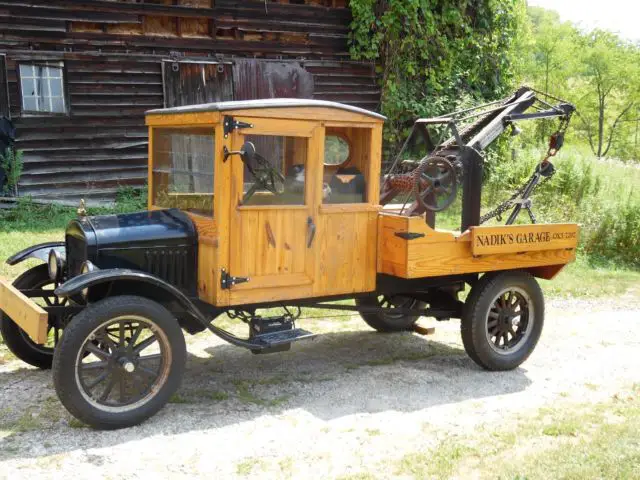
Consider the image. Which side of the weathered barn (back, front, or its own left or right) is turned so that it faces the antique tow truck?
front

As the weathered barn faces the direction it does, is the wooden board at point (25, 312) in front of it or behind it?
in front

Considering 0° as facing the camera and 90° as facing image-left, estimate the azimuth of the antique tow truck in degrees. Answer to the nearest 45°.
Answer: approximately 45°

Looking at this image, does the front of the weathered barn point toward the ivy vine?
no

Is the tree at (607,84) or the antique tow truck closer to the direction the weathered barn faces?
the antique tow truck

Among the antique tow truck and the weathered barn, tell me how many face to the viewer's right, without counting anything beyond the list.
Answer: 0

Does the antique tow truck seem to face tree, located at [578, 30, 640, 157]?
no

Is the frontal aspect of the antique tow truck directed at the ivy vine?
no

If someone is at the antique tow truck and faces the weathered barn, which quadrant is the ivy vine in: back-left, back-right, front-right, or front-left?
front-right

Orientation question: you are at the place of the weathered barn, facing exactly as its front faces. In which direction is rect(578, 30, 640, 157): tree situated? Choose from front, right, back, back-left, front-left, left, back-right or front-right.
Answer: back-left

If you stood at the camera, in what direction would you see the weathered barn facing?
facing the viewer
